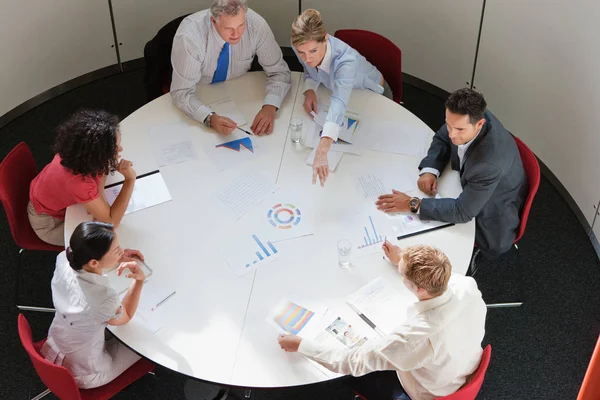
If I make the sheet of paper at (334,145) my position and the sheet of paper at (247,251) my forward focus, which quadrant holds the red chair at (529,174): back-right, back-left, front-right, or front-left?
back-left

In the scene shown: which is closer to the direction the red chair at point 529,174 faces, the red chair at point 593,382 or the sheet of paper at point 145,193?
the sheet of paper

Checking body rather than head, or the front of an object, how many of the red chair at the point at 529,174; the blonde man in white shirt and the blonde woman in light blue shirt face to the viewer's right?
0

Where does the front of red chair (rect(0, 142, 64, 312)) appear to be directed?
to the viewer's right

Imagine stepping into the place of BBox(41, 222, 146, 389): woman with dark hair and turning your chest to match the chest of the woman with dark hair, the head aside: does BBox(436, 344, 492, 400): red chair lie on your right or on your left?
on your right

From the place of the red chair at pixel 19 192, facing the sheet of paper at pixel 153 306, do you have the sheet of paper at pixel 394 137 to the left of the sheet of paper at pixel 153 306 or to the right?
left

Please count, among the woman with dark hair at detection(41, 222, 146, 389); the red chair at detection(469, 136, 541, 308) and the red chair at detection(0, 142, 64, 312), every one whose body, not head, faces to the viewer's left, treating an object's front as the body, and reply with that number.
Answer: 1

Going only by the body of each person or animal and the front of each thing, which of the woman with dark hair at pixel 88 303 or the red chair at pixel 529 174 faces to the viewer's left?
the red chair

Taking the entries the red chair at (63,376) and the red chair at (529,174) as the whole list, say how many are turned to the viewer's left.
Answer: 1

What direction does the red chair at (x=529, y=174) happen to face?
to the viewer's left

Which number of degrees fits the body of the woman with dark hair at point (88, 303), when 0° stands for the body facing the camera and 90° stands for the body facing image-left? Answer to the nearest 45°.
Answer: approximately 225°

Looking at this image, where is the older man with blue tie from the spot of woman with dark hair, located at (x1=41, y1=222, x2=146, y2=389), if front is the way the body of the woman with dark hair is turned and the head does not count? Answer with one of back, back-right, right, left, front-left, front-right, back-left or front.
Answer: front

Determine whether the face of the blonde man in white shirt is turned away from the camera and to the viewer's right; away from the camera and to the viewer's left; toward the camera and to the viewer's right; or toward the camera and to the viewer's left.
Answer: away from the camera and to the viewer's left

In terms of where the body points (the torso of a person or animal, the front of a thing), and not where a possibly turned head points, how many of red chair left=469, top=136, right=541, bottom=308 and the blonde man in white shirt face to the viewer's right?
0

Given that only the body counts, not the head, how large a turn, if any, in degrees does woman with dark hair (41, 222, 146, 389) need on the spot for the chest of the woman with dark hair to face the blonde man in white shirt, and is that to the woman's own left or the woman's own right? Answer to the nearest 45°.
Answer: approximately 90° to the woman's own right

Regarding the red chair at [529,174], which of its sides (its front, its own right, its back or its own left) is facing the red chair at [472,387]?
left

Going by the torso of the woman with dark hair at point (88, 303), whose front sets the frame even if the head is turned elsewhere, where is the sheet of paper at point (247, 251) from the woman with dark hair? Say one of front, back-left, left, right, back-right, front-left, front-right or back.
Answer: front-right

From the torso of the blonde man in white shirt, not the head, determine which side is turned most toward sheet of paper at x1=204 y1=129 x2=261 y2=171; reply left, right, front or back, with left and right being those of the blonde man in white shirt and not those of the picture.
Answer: front
